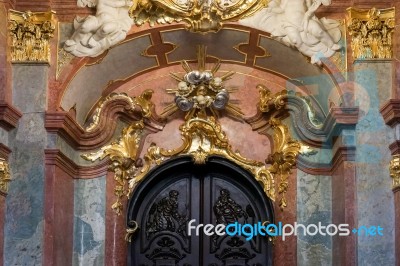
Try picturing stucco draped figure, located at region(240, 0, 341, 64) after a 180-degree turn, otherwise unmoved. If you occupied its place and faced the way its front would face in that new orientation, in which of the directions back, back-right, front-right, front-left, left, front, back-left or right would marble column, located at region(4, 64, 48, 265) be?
left

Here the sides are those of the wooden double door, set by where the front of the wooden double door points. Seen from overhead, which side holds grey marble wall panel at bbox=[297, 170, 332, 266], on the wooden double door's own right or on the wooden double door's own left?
on the wooden double door's own left

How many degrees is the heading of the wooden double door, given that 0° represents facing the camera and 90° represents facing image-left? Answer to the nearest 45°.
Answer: approximately 0°

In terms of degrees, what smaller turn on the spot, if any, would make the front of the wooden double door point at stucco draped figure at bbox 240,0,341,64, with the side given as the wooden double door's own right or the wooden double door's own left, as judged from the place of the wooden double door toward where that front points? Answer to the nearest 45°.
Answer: approximately 45° to the wooden double door's own left

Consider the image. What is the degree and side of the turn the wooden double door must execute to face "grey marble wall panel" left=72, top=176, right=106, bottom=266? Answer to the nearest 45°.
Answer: approximately 90° to its right

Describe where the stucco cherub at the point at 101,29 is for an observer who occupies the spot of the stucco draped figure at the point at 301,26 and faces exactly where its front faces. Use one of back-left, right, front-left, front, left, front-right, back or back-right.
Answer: right

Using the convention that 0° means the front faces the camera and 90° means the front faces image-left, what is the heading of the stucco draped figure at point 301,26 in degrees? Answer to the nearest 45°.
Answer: approximately 0°

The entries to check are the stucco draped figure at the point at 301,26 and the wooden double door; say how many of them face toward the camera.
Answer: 2

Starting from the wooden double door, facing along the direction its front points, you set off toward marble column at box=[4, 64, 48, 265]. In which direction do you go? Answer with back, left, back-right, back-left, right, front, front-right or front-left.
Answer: front-right

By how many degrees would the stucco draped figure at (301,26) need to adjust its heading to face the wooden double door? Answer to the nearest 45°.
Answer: approximately 135° to its right
